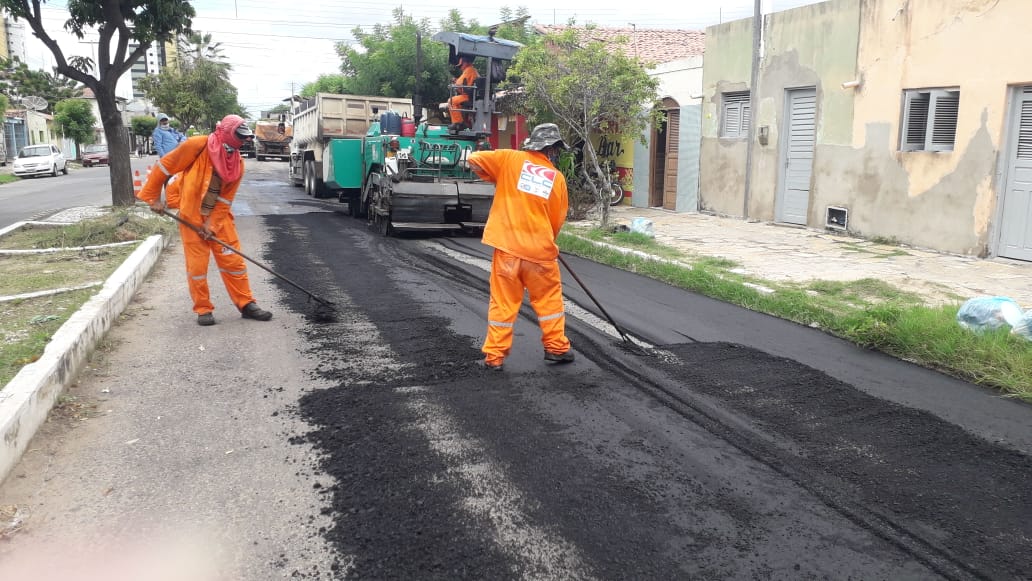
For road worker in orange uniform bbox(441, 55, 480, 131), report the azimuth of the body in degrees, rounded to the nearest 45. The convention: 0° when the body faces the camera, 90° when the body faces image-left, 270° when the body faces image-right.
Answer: approximately 90°

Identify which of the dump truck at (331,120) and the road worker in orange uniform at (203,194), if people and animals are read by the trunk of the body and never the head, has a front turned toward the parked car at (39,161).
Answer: the dump truck

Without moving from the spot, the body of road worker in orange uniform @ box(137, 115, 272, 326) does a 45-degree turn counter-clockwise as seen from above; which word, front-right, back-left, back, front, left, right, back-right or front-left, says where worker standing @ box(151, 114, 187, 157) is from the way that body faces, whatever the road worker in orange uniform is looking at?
left

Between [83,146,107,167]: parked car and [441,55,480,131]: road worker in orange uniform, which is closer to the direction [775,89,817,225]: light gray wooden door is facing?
the road worker in orange uniform

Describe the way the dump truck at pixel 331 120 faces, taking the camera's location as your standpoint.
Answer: facing away from the viewer and to the left of the viewer

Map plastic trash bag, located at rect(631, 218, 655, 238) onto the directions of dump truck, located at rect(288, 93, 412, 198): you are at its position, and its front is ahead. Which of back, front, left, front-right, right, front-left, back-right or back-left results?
back

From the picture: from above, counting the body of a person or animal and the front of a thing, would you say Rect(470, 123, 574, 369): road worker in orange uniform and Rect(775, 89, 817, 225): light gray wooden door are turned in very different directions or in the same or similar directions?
very different directions

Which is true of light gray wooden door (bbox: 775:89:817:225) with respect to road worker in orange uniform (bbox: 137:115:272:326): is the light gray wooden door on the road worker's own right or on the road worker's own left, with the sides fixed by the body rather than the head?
on the road worker's own left

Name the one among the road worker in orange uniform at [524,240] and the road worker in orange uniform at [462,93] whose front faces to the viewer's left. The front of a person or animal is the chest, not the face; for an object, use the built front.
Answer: the road worker in orange uniform at [462,93]

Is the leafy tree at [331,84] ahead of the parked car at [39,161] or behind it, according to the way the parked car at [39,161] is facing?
behind

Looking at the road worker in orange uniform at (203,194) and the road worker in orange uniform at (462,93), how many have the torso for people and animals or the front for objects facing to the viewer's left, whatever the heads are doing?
1
